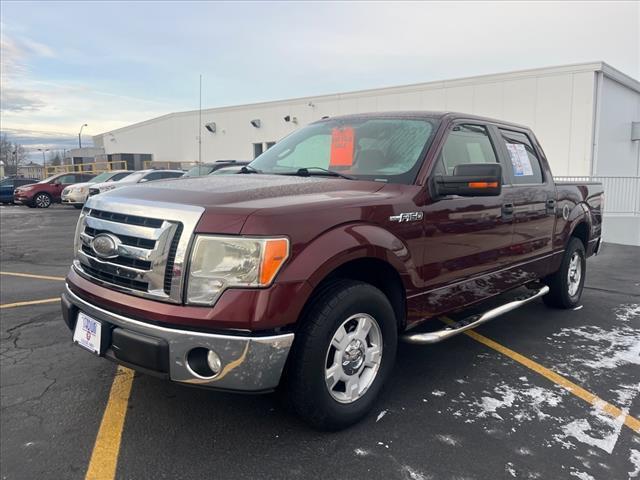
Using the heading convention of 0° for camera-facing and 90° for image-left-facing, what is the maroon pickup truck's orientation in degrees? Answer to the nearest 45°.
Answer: approximately 45°

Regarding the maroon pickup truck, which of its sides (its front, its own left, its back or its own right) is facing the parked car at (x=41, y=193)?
right

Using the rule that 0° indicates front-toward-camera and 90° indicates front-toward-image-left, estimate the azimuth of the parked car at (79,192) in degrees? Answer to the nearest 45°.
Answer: approximately 45°
